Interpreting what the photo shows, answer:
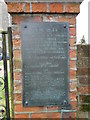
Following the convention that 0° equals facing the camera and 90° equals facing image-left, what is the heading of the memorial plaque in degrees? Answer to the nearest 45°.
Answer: approximately 0°
